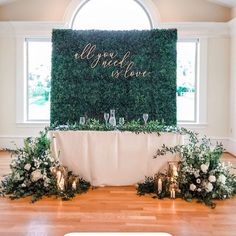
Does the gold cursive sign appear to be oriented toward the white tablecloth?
yes

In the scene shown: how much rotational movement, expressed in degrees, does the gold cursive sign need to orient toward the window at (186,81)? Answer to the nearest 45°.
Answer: approximately 90° to its left

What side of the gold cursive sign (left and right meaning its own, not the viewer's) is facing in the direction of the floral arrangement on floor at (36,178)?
front

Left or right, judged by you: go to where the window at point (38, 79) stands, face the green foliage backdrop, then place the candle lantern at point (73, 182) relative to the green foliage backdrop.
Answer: right

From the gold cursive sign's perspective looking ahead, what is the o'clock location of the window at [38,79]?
The window is roughly at 4 o'clock from the gold cursive sign.

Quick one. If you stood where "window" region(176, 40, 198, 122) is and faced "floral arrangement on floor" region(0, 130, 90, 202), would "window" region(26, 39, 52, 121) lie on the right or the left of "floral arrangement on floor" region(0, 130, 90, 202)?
right

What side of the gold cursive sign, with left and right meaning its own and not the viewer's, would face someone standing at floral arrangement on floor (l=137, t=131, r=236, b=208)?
front

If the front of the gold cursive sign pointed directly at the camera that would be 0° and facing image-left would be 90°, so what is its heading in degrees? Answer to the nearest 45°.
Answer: approximately 0°

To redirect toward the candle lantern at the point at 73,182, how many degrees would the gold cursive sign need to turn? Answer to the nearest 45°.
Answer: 0° — it already faces it

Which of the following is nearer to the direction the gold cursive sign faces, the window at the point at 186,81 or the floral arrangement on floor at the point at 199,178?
the floral arrangement on floor
